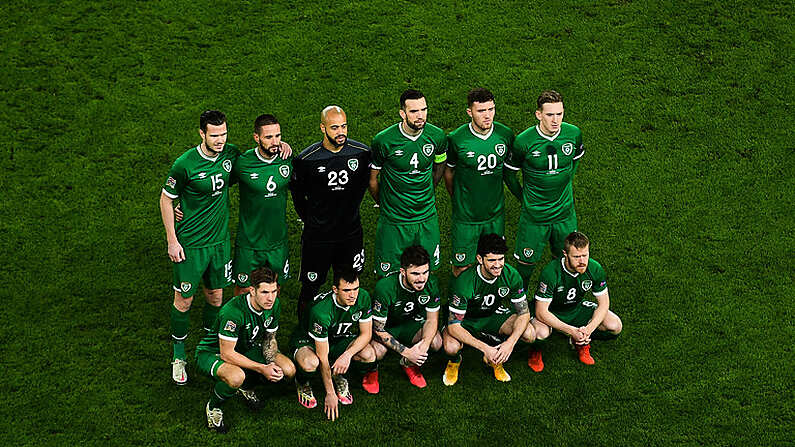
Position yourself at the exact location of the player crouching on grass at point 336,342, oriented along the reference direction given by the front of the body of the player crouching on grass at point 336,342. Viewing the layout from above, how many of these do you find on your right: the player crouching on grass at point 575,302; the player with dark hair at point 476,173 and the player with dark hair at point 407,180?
0

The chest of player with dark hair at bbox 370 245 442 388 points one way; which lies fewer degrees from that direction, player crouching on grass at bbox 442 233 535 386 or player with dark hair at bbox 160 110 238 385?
the player crouching on grass

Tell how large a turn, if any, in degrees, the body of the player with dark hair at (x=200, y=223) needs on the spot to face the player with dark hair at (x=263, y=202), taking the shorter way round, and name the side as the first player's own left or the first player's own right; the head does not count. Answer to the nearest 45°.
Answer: approximately 45° to the first player's own left

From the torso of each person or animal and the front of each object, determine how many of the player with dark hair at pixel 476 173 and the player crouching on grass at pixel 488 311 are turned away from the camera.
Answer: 0

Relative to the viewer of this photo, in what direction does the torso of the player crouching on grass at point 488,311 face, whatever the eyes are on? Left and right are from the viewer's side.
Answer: facing the viewer

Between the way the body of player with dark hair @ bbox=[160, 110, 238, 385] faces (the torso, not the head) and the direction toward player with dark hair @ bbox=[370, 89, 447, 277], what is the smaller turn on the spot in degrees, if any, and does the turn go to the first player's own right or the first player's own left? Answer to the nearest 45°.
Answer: approximately 45° to the first player's own left

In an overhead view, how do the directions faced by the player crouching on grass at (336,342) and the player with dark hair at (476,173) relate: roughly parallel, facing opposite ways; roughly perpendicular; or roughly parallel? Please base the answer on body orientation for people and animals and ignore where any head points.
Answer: roughly parallel

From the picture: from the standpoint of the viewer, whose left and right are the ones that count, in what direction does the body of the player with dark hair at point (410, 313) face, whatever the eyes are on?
facing the viewer and to the right of the viewer

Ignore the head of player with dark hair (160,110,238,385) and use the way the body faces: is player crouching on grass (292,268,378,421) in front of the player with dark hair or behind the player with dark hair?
in front

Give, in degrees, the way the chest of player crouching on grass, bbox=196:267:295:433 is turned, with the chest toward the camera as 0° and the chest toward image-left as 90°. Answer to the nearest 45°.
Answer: approximately 315°

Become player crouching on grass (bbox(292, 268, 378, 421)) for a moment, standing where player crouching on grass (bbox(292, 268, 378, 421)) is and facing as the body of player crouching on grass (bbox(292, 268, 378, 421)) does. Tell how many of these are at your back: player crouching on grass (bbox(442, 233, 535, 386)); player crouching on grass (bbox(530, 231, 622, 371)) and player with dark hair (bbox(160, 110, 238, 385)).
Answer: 1

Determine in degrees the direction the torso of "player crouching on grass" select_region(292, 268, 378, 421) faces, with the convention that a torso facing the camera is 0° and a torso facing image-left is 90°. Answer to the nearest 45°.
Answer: approximately 315°

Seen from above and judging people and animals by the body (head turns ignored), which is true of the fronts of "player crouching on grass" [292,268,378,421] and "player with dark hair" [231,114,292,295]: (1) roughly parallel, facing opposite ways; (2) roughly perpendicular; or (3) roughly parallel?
roughly parallel

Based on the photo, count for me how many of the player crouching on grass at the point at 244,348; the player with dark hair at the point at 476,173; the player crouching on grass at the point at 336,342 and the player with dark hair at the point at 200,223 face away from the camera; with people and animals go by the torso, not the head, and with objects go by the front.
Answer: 0

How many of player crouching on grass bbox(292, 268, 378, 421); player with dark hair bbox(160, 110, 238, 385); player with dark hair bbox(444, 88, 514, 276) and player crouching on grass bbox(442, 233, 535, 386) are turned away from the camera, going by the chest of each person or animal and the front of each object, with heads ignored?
0
